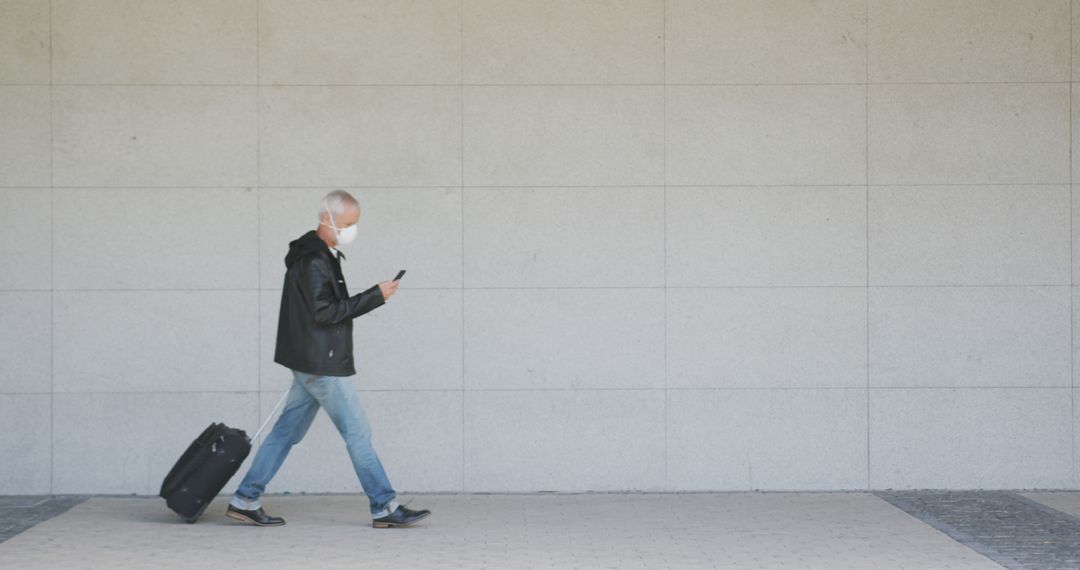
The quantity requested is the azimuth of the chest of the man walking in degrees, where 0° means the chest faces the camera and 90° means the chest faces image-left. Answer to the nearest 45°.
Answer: approximately 270°
